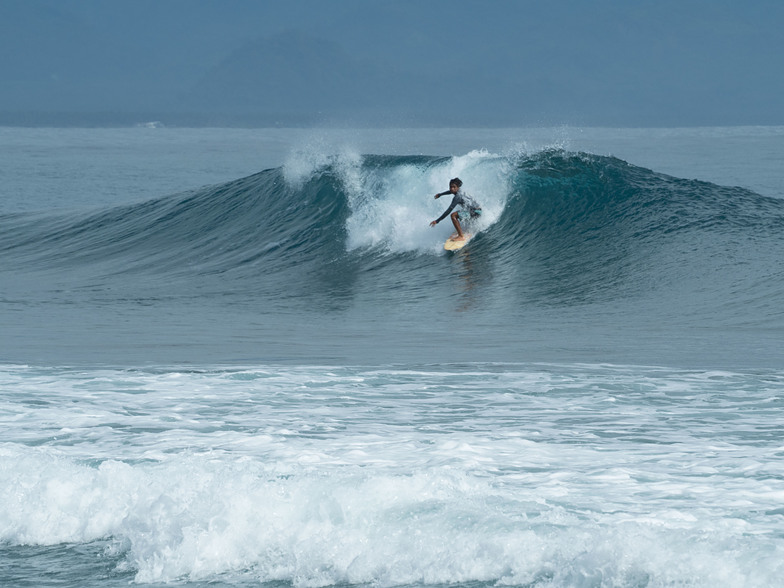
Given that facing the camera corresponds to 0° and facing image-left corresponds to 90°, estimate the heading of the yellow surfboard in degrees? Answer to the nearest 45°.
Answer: approximately 45°
